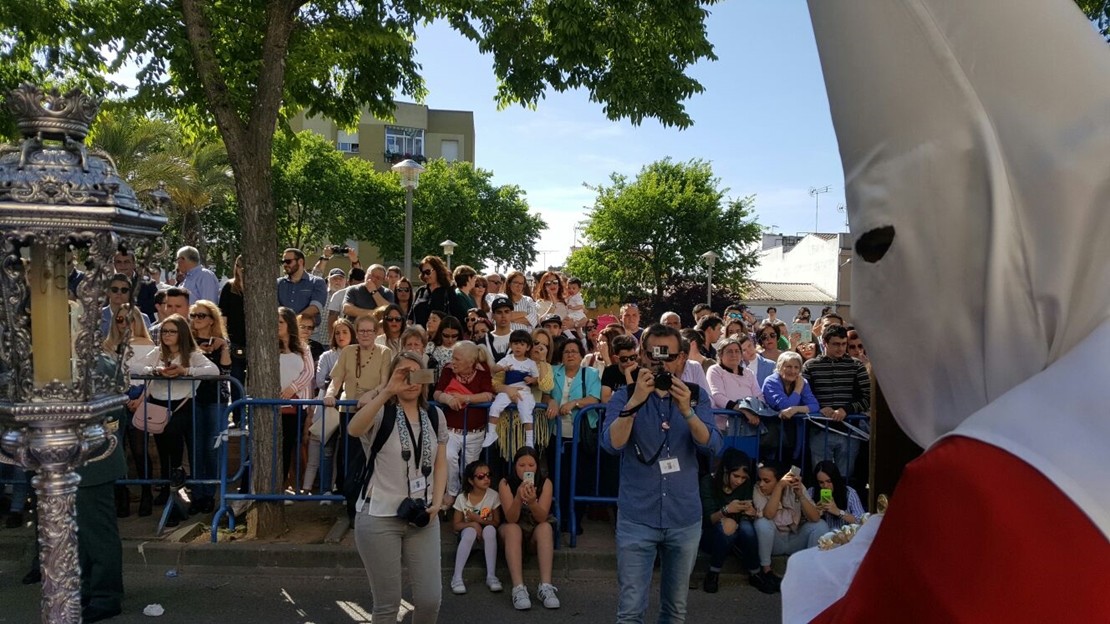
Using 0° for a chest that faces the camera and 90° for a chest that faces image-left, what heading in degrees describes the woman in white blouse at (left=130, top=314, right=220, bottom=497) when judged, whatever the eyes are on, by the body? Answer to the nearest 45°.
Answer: approximately 0°

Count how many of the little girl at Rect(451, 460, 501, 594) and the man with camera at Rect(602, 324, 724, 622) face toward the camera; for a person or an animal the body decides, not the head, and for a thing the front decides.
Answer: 2

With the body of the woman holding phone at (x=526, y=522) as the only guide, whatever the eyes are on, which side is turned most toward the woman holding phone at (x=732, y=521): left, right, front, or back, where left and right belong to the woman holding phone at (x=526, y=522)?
left
